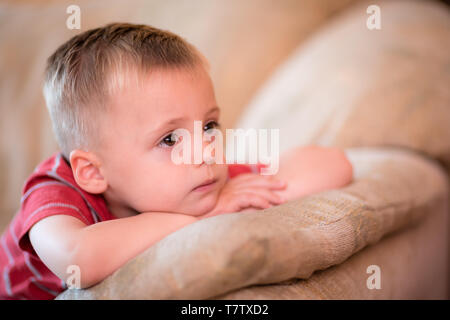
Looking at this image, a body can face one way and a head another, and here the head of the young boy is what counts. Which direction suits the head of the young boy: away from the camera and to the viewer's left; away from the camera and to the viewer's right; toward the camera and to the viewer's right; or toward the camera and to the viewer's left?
toward the camera and to the viewer's right

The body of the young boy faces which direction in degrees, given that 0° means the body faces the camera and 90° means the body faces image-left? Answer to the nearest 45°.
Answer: approximately 315°
